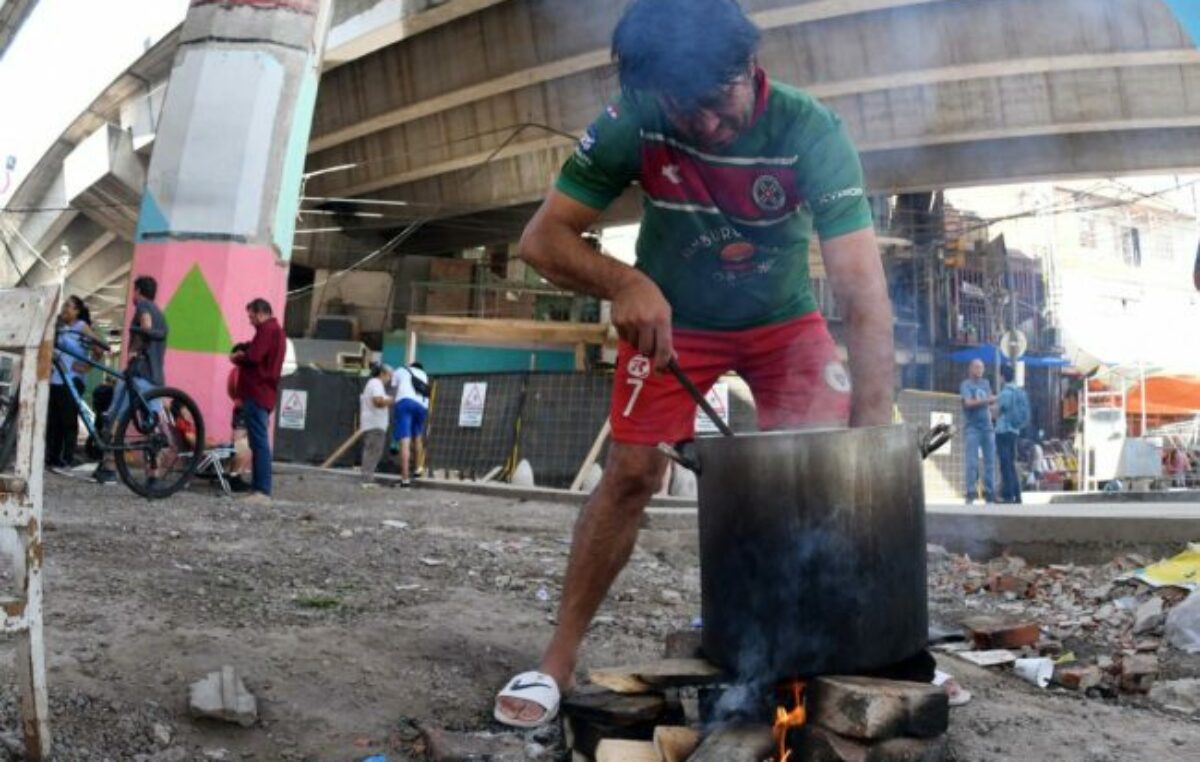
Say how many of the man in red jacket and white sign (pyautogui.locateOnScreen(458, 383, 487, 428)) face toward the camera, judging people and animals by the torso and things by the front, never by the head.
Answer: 1

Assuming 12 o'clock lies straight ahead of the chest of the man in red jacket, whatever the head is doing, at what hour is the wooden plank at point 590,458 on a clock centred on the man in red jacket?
The wooden plank is roughly at 5 o'clock from the man in red jacket.

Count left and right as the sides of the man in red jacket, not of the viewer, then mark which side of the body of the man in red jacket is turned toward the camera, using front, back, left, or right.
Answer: left

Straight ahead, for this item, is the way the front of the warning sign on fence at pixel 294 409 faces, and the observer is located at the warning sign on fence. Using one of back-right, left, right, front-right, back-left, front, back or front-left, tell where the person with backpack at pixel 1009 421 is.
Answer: front-left

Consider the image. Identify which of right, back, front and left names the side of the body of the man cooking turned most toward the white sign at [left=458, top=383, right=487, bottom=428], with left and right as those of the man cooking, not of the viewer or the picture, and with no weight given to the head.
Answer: back

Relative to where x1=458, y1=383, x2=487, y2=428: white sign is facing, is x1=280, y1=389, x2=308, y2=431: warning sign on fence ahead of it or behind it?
behind

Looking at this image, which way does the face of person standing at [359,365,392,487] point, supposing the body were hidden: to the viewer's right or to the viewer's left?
to the viewer's right

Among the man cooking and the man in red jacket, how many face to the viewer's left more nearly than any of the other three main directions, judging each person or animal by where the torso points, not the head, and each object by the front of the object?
1
